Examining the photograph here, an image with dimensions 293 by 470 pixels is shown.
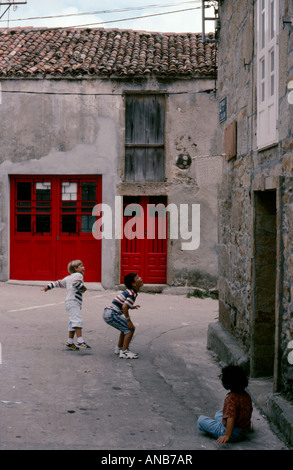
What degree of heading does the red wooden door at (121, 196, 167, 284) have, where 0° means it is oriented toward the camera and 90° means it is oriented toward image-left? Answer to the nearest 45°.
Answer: approximately 0°

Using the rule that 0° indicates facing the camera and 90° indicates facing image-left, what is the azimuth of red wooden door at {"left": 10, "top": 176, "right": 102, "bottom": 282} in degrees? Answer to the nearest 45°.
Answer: approximately 0°

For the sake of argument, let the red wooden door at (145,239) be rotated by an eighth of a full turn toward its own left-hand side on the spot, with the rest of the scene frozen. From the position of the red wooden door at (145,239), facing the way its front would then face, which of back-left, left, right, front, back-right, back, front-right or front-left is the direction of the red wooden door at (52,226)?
back-right

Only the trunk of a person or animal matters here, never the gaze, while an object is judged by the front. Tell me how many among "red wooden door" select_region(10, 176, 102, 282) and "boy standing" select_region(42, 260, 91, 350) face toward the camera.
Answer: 1

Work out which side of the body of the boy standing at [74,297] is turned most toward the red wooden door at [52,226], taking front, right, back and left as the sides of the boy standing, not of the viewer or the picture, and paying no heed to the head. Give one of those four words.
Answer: left

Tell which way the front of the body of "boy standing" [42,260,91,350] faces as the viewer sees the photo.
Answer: to the viewer's right

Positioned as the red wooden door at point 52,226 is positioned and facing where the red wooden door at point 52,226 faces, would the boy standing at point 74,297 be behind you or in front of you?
in front

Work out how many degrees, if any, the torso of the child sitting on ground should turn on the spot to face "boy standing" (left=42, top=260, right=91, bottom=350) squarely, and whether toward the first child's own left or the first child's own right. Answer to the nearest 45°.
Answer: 0° — they already face them
